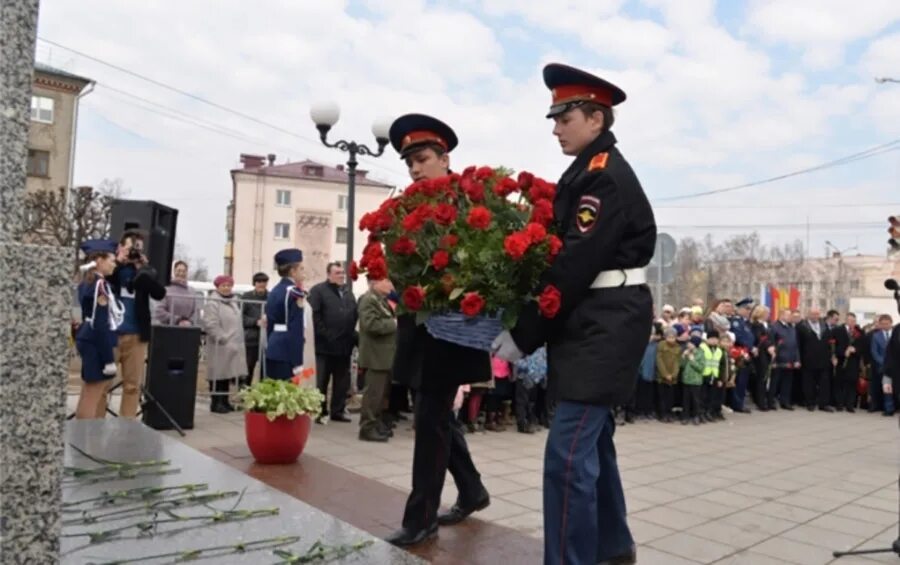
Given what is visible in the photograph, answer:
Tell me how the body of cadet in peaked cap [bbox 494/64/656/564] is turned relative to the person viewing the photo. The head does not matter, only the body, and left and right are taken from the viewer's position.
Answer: facing to the left of the viewer

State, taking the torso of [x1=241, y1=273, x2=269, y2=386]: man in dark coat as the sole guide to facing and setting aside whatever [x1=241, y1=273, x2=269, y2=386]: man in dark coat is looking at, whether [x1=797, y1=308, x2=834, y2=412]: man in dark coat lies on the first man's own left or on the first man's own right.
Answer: on the first man's own left

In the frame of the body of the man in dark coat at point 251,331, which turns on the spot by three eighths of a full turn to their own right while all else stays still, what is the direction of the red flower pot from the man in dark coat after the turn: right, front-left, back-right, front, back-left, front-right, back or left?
left

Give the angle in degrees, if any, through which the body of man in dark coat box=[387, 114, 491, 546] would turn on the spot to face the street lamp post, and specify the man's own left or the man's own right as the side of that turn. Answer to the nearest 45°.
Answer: approximately 135° to the man's own right

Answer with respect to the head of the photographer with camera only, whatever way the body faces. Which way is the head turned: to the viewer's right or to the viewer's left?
to the viewer's right

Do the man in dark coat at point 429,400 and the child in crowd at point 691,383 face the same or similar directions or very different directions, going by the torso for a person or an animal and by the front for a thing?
same or similar directions

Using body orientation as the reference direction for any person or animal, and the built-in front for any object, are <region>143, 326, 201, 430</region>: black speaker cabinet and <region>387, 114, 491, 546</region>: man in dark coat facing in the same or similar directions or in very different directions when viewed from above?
very different directions

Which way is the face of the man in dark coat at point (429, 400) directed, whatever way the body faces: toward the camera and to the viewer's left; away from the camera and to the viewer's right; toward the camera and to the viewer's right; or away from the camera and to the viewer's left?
toward the camera and to the viewer's left

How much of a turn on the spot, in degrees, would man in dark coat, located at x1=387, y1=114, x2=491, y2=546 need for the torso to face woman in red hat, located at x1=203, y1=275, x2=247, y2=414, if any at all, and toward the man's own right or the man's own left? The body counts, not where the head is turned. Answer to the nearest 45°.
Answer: approximately 90° to the man's own right

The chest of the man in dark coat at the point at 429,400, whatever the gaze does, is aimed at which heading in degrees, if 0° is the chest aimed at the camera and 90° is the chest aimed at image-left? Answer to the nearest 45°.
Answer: approximately 45°
